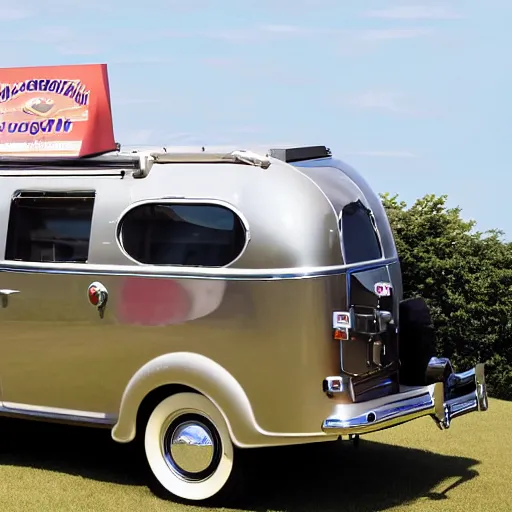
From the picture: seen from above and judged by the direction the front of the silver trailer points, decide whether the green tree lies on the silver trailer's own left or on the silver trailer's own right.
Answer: on the silver trailer's own right

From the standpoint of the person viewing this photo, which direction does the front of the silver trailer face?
facing away from the viewer and to the left of the viewer
